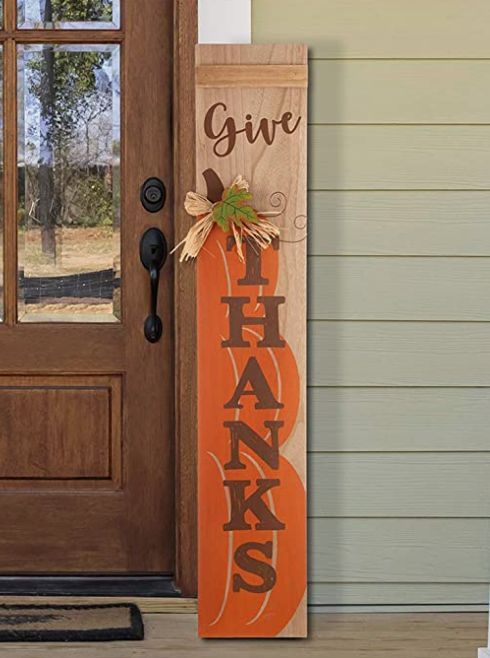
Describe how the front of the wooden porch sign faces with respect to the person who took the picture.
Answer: facing the viewer
